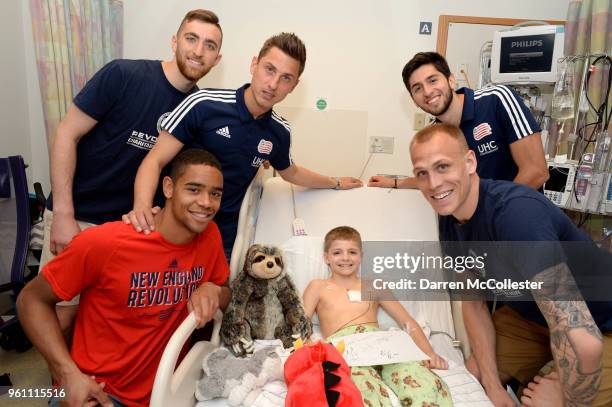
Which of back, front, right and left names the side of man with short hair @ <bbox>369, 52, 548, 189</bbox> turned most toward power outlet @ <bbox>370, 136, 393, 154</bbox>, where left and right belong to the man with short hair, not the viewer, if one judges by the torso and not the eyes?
right

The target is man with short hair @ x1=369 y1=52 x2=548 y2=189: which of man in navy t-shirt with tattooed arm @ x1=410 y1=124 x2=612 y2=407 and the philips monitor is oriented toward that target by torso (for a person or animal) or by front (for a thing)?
the philips monitor

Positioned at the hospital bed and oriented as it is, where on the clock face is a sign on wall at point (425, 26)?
A sign on wall is roughly at 7 o'clock from the hospital bed.

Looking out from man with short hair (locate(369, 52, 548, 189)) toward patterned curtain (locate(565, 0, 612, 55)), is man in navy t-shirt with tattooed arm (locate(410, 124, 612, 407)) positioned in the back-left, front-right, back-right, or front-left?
back-right

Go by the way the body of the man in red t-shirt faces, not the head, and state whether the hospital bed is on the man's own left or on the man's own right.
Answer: on the man's own left

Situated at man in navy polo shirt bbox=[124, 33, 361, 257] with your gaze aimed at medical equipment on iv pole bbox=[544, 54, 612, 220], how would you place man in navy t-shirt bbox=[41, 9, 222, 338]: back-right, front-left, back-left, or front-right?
back-left

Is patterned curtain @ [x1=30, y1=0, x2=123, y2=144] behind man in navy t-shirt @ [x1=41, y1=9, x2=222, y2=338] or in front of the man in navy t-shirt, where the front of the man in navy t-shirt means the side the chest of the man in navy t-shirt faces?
behind

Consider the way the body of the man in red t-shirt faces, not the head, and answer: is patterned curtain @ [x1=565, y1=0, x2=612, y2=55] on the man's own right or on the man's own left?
on the man's own left

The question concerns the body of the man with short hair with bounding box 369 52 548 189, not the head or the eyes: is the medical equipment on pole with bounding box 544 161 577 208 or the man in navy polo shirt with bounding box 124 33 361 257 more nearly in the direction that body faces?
the man in navy polo shirt

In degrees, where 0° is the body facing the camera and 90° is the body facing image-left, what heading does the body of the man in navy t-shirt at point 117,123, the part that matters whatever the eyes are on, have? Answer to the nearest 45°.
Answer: approximately 315°
